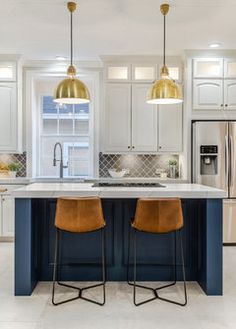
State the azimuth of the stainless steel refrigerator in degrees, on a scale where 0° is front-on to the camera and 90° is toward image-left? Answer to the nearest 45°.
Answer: approximately 0°

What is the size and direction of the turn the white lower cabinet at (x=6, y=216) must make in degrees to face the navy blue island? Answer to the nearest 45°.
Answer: approximately 45° to its left

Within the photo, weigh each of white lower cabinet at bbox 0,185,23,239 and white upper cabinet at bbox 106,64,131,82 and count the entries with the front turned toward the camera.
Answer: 2

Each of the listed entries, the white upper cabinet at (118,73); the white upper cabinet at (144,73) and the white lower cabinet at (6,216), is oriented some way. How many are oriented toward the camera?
3

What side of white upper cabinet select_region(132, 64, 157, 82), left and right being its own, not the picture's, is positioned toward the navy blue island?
front

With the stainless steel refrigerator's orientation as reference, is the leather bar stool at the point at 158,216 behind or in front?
in front

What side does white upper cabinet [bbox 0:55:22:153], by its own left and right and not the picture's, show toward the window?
left

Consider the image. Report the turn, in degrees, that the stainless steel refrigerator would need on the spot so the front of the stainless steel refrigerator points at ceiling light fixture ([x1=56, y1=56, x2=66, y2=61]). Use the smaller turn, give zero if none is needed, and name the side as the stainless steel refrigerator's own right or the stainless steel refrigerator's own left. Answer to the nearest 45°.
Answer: approximately 90° to the stainless steel refrigerator's own right

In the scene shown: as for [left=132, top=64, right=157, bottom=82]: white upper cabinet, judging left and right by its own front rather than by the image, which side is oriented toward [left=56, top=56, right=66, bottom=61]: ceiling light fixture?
right

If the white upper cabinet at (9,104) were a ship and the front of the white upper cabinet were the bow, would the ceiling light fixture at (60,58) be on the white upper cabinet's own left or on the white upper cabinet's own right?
on the white upper cabinet's own left
